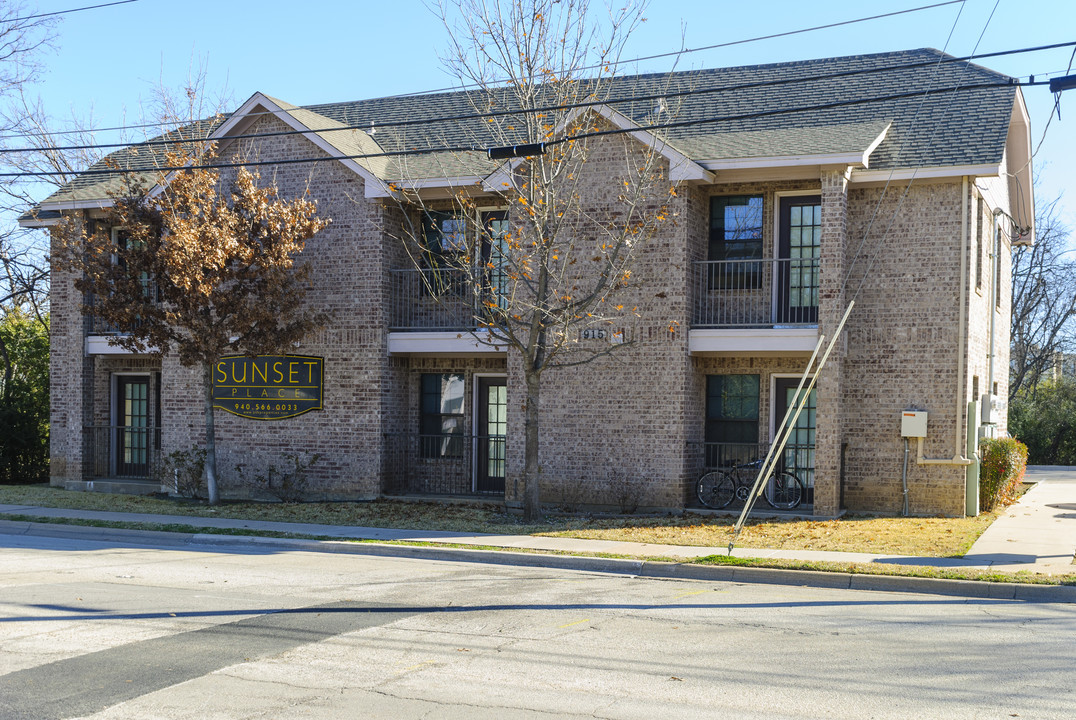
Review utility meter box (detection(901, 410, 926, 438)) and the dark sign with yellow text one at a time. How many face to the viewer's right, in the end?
0

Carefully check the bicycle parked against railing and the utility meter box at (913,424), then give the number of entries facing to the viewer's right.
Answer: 1

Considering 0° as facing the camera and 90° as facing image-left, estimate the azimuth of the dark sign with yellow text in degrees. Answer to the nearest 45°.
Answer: approximately 0°

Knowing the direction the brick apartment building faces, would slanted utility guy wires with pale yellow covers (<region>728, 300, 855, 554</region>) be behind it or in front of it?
in front

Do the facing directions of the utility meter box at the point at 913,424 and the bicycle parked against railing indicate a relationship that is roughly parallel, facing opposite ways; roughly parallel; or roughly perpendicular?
roughly perpendicular

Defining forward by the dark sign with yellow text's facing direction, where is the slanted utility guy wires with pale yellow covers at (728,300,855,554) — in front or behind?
in front

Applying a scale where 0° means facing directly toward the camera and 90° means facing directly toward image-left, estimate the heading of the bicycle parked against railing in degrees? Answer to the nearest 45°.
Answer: approximately 270°

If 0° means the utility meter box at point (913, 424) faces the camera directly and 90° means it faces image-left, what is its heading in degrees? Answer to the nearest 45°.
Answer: approximately 0°

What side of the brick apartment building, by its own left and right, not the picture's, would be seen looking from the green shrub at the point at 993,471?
left
